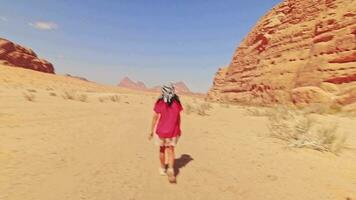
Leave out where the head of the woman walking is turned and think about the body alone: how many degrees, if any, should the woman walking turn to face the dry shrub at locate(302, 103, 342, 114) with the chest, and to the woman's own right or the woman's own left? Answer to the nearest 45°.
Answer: approximately 45° to the woman's own right

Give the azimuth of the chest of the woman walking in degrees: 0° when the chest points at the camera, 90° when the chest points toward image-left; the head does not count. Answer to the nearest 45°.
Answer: approximately 180°
